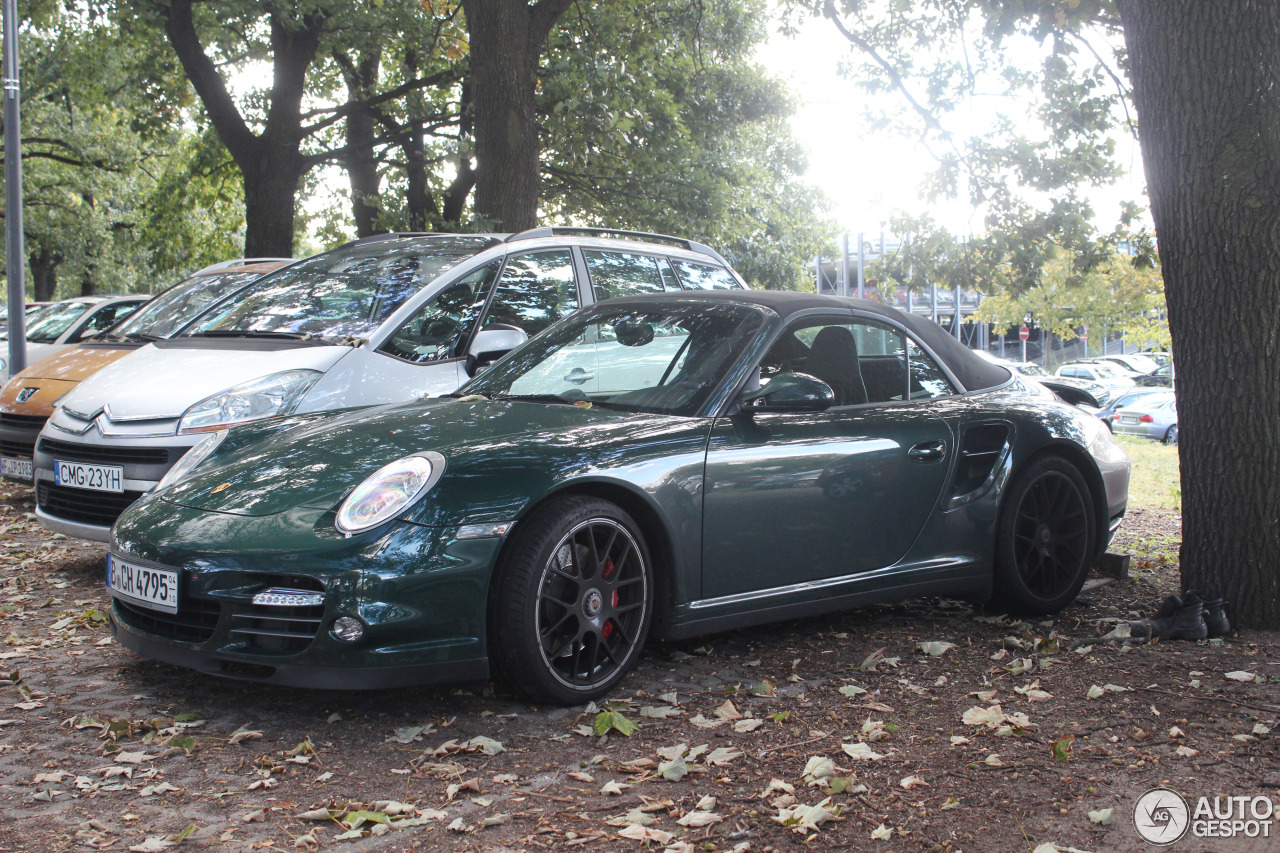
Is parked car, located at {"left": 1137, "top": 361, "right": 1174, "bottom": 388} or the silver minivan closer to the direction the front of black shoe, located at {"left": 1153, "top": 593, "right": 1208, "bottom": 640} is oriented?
the silver minivan

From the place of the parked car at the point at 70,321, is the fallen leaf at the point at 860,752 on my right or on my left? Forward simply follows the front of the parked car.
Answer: on my left

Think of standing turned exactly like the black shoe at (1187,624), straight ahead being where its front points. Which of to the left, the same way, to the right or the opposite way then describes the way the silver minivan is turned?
to the left

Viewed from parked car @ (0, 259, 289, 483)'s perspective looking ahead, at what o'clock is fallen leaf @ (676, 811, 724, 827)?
The fallen leaf is roughly at 10 o'clock from the parked car.

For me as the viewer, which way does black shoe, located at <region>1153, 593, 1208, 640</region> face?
facing to the left of the viewer

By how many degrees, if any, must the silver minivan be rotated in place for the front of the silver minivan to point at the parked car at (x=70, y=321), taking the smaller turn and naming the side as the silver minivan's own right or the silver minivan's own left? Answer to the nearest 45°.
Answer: approximately 135° to the silver minivan's own right

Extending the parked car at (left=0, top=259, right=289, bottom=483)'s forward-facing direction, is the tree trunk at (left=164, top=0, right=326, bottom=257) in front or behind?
behind

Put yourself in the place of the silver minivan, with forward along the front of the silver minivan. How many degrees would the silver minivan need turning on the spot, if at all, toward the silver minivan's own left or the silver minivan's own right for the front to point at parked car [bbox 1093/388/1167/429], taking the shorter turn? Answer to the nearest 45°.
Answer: approximately 180°

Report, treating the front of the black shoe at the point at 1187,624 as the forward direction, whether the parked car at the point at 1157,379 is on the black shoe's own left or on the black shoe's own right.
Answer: on the black shoe's own right

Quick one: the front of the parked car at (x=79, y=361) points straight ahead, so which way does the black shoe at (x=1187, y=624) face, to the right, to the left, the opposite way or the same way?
to the right

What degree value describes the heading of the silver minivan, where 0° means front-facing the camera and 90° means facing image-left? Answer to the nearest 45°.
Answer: approximately 45°

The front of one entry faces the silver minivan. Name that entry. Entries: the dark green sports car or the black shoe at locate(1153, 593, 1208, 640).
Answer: the black shoe
